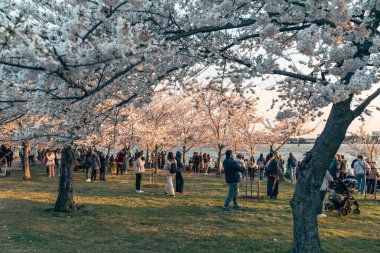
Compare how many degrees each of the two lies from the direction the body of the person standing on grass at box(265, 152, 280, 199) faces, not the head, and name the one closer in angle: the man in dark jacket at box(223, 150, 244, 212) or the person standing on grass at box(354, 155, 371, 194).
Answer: the person standing on grass

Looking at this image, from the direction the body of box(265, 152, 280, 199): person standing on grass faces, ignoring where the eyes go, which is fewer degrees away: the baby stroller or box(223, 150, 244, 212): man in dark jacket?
the baby stroller
